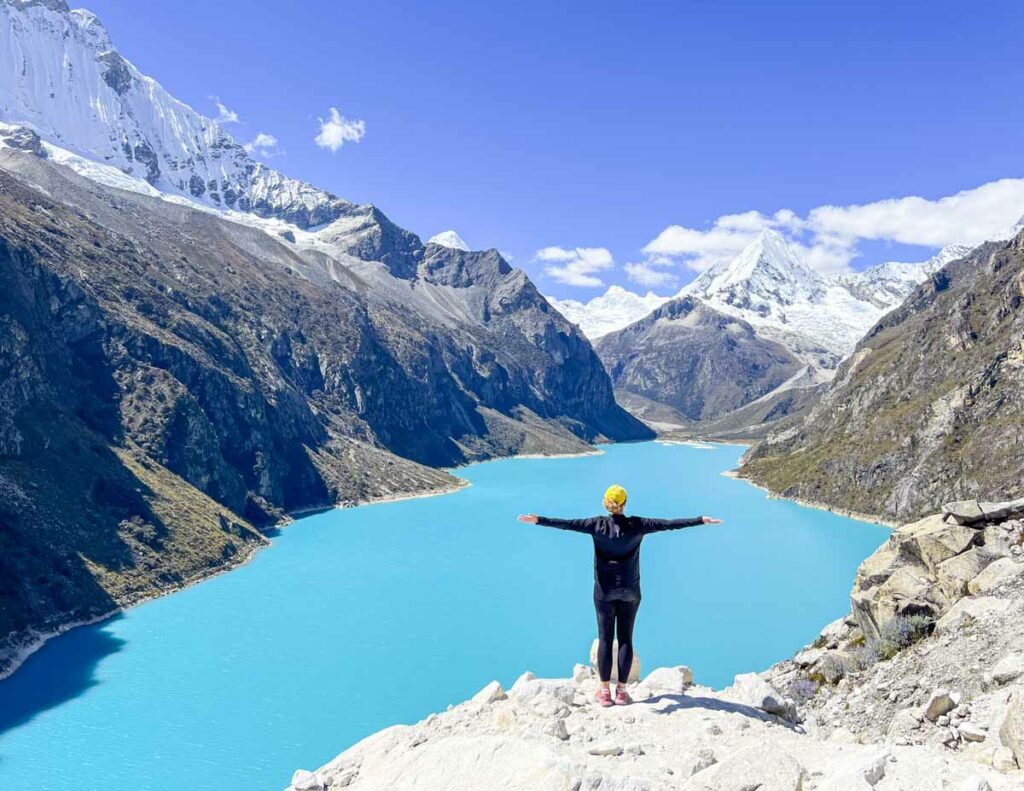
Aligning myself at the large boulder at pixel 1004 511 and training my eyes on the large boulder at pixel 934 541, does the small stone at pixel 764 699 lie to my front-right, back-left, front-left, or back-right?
front-left

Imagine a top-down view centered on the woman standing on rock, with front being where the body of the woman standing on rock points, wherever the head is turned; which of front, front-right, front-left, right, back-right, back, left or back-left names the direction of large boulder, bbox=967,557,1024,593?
front-right

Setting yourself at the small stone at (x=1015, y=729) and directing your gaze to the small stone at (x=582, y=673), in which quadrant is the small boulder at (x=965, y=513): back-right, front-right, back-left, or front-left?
front-right

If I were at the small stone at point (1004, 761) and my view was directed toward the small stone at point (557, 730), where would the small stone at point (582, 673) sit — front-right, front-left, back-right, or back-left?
front-right

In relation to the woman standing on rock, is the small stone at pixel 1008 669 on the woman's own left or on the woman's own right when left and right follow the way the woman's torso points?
on the woman's own right

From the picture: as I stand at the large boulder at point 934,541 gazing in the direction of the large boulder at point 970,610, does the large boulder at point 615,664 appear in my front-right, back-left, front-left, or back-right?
front-right

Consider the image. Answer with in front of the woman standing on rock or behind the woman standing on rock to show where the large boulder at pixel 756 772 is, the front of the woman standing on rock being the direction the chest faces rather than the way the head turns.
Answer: behind

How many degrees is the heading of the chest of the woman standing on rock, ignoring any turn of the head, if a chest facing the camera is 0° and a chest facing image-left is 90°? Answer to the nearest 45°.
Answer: approximately 180°

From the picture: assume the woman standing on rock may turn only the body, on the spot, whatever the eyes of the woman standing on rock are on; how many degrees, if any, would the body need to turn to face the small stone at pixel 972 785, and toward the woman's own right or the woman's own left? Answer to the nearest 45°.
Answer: approximately 135° to the woman's own right

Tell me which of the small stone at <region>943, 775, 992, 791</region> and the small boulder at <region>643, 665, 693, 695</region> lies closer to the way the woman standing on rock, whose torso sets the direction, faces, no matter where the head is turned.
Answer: the small boulder

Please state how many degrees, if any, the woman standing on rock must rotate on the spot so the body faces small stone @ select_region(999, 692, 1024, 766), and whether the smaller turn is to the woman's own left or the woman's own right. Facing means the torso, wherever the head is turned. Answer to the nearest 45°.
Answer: approximately 135° to the woman's own right
